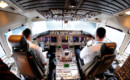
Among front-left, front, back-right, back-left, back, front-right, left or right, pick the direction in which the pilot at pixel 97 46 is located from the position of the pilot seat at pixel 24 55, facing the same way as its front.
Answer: front-right

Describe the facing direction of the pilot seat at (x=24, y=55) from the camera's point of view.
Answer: facing away from the viewer and to the right of the viewer

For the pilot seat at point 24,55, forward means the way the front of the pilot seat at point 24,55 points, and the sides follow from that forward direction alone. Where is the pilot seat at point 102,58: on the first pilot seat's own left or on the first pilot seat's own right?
on the first pilot seat's own right
